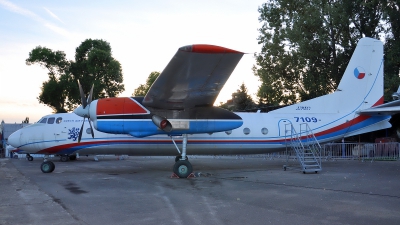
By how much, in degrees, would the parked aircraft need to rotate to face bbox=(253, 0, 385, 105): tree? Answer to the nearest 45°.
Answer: approximately 135° to its right

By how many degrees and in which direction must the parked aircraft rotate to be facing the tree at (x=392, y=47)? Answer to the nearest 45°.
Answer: approximately 135° to its right

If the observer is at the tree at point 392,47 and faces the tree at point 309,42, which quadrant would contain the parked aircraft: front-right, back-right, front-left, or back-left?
front-left

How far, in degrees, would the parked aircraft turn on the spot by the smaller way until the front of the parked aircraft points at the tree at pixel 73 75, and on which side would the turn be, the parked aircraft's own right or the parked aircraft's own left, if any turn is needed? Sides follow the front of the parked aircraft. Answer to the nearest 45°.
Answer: approximately 45° to the parked aircraft's own right

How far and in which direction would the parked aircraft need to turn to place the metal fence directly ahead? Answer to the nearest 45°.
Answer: approximately 135° to its right

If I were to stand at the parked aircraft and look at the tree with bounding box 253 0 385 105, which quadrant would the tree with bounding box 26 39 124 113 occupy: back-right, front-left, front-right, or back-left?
front-left

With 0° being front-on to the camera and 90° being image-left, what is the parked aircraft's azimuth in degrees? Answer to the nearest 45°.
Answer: approximately 90°
